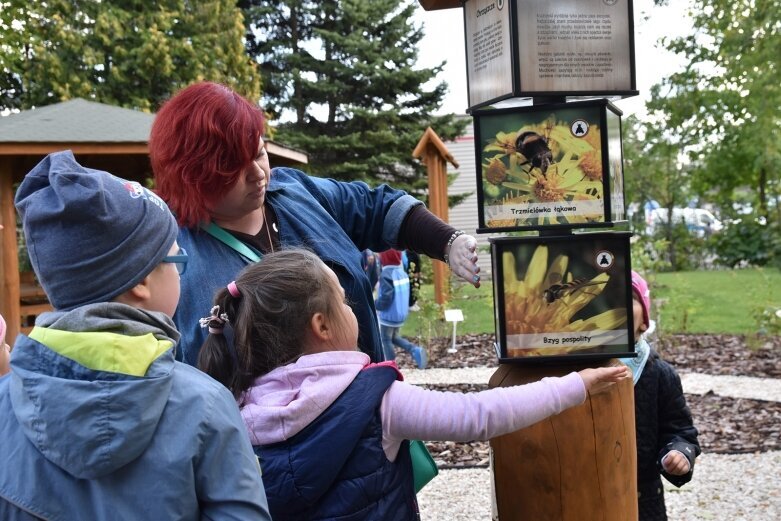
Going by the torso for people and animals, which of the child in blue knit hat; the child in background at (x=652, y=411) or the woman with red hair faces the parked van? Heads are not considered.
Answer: the child in blue knit hat

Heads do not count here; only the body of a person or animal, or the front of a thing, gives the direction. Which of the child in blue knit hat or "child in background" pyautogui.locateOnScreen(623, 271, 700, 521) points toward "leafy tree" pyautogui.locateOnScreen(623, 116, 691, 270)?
the child in blue knit hat

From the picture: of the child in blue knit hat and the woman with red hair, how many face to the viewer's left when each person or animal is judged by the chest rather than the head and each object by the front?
0

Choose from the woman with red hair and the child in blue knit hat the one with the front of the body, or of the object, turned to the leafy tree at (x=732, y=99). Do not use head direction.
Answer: the child in blue knit hat

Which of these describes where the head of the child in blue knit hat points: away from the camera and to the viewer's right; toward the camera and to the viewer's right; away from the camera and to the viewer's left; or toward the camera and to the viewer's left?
away from the camera and to the viewer's right

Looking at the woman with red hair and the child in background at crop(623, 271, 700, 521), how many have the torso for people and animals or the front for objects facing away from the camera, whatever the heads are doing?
0

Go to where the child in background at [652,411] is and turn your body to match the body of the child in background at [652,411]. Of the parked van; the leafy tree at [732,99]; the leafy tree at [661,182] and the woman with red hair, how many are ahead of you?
1

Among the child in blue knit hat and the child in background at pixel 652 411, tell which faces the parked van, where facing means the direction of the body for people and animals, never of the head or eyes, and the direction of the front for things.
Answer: the child in blue knit hat

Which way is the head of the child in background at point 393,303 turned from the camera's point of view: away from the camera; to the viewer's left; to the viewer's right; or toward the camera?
away from the camera

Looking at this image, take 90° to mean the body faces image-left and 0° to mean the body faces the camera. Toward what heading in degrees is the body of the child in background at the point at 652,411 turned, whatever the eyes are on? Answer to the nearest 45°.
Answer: approximately 45°

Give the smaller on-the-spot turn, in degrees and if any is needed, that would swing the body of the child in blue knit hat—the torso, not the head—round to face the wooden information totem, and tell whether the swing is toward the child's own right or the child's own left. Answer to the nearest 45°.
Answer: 0° — they already face it

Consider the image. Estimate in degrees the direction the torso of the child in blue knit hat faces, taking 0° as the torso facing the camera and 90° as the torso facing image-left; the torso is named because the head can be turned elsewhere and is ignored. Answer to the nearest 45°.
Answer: approximately 225°

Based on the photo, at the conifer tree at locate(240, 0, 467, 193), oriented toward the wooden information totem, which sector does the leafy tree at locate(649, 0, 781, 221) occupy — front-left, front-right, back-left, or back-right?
front-left

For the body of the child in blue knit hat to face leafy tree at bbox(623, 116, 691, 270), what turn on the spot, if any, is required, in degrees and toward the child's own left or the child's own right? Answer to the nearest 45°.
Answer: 0° — they already face it

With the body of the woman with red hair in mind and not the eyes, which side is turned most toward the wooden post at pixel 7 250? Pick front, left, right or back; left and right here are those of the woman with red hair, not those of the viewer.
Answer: back

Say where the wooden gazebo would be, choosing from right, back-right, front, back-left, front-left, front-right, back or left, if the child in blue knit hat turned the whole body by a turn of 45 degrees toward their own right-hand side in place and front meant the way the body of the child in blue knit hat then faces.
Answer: left
